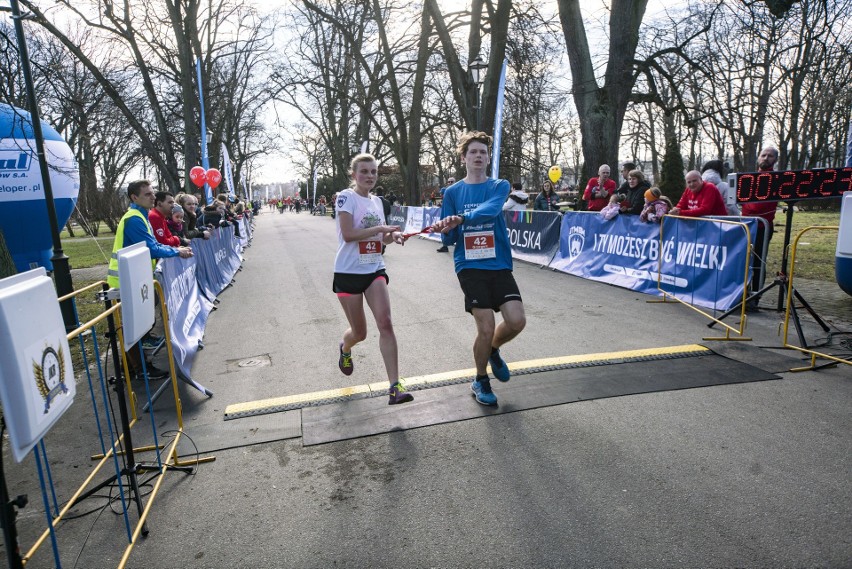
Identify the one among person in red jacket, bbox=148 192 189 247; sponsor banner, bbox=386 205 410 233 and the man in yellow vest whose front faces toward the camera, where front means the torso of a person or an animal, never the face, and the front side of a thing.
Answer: the sponsor banner

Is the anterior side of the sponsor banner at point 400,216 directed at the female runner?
no

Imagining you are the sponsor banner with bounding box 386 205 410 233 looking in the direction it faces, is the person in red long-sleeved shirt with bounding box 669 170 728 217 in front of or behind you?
in front

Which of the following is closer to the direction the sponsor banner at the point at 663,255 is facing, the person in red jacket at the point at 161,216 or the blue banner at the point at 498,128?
the person in red jacket

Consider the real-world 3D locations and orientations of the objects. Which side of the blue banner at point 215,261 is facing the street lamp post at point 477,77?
left

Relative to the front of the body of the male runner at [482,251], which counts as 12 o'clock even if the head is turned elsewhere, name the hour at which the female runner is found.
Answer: The female runner is roughly at 3 o'clock from the male runner.

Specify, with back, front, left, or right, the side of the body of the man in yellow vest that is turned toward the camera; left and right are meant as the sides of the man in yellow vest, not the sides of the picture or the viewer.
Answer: right

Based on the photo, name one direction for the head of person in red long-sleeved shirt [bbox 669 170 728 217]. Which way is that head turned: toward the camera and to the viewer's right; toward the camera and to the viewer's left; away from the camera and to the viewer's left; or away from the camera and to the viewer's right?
toward the camera and to the viewer's left

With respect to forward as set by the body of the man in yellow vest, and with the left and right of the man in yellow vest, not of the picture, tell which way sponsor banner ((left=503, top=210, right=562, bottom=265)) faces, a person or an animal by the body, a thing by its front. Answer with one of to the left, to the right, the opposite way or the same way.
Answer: the opposite way

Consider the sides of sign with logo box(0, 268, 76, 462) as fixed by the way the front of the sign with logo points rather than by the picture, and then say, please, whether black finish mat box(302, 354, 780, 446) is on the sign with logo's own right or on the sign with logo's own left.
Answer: on the sign with logo's own left

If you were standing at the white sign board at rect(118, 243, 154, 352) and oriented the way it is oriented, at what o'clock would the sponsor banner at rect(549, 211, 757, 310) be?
The sponsor banner is roughly at 10 o'clock from the white sign board.

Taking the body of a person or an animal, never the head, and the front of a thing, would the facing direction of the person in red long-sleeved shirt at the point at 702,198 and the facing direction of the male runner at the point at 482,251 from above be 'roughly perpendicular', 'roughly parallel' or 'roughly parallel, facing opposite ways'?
roughly perpendicular

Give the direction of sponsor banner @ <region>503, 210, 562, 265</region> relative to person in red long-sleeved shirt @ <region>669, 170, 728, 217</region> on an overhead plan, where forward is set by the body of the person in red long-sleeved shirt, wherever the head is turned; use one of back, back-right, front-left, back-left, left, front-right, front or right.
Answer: right

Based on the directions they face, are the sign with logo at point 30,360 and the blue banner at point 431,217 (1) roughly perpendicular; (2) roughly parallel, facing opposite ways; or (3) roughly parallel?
roughly perpendicular
